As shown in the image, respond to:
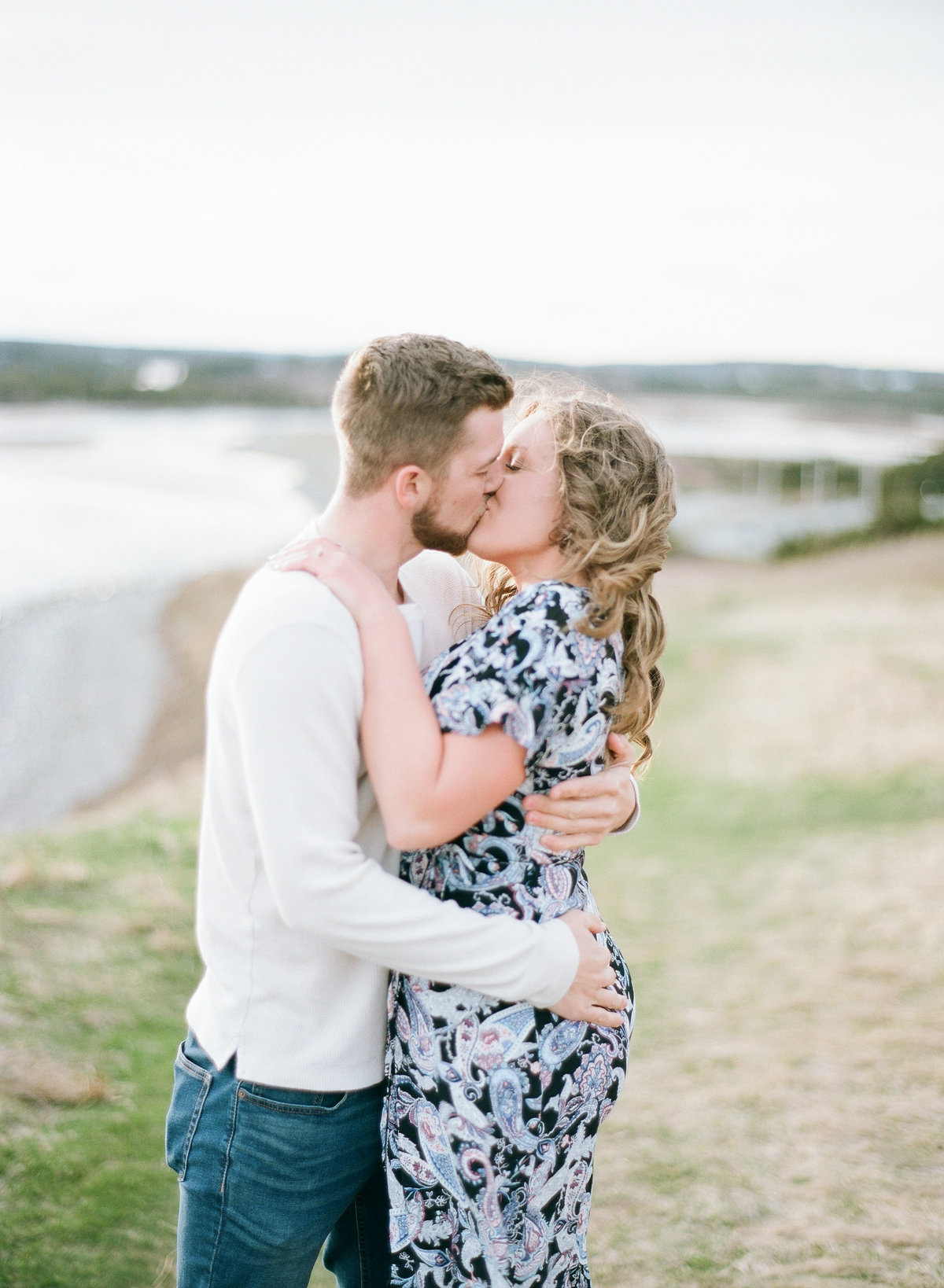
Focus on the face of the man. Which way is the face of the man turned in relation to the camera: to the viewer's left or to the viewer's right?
to the viewer's right

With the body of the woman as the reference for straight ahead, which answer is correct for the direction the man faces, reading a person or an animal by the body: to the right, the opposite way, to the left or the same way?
the opposite way

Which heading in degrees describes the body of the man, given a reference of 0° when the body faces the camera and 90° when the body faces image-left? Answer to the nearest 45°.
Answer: approximately 270°

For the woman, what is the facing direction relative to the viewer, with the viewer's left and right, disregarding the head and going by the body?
facing to the left of the viewer

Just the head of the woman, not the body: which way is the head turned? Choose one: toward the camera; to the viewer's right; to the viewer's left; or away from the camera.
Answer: to the viewer's left
